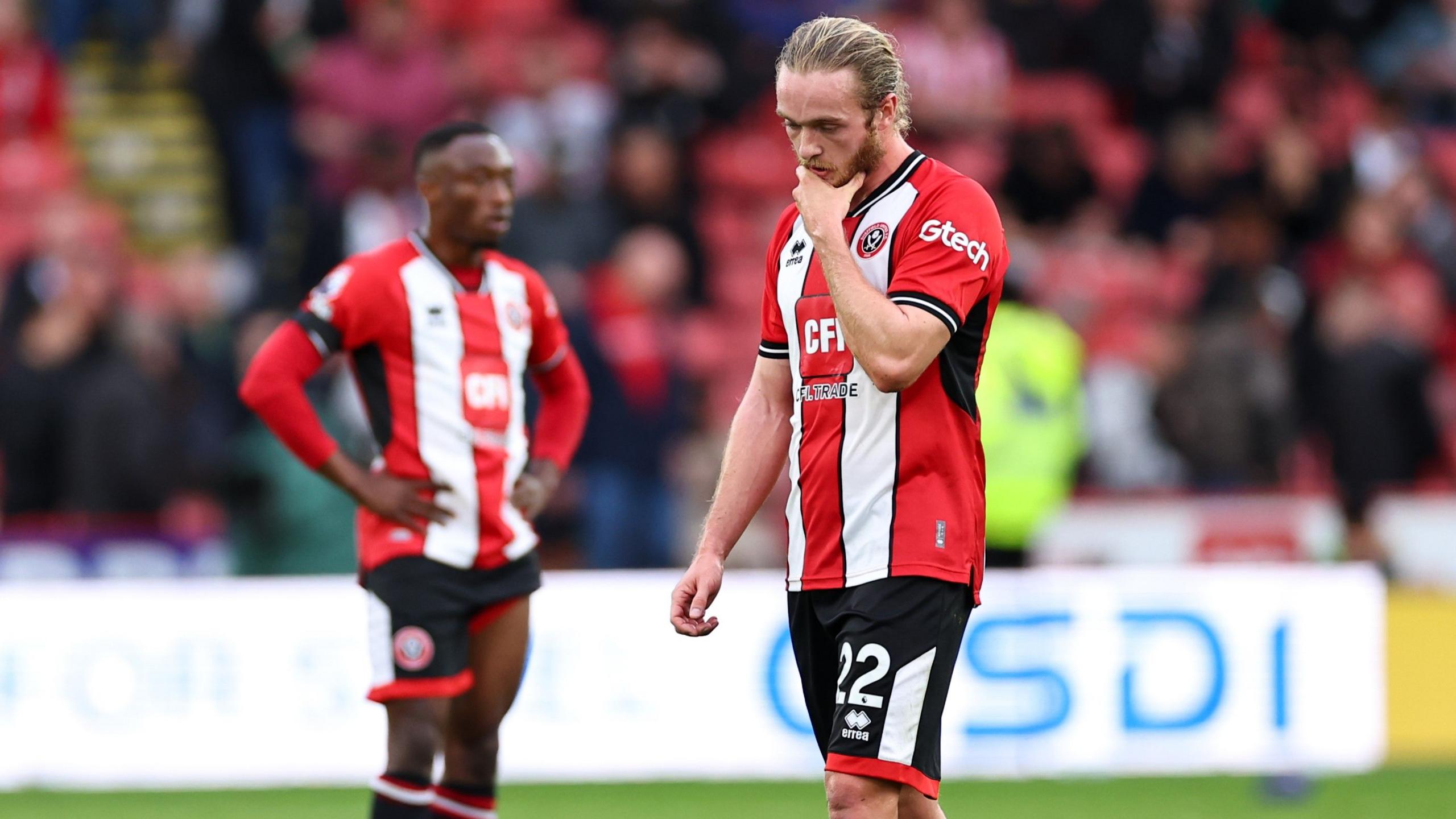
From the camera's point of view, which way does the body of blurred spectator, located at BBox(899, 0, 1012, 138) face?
toward the camera

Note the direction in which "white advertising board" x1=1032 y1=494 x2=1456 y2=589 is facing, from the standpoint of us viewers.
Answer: facing the viewer

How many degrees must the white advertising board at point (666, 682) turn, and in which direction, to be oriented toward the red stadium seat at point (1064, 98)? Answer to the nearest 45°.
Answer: approximately 135° to its left

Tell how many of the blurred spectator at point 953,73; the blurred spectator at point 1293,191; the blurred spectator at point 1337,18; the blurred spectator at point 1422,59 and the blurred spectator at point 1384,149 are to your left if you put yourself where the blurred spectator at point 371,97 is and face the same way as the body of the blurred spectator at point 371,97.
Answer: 5

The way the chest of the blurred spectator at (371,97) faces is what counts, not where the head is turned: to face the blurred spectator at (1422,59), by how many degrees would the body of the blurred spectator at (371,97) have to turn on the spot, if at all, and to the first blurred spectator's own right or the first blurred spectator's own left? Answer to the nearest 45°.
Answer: approximately 90° to the first blurred spectator's own left

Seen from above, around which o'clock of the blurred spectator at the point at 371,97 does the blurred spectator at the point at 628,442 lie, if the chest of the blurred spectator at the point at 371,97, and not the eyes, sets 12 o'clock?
the blurred spectator at the point at 628,442 is roughly at 11 o'clock from the blurred spectator at the point at 371,97.

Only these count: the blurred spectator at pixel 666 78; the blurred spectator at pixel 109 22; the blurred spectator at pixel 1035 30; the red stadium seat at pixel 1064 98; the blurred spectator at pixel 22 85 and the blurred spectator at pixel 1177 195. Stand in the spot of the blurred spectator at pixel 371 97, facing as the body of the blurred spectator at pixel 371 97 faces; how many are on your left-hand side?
4

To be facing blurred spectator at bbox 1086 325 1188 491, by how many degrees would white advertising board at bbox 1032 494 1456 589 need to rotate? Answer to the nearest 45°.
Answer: approximately 135° to its right

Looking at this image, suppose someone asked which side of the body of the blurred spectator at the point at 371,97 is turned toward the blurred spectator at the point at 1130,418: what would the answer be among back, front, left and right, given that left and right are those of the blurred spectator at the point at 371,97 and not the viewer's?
left

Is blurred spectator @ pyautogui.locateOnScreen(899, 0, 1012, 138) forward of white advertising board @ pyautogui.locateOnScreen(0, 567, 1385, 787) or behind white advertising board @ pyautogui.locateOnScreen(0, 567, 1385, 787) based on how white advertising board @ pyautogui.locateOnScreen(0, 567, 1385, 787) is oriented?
behind

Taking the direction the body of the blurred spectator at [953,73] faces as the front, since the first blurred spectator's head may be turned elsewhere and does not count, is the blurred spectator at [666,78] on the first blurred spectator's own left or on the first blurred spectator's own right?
on the first blurred spectator's own right
